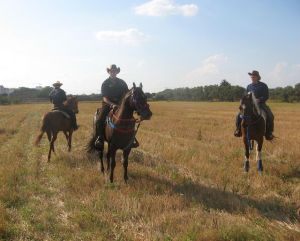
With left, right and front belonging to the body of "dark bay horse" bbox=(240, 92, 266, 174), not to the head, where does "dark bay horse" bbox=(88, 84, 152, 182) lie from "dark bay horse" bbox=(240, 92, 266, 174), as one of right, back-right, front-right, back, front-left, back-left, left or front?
front-right

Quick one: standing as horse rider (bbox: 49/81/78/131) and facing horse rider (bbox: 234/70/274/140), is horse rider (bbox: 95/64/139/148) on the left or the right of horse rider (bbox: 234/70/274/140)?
right

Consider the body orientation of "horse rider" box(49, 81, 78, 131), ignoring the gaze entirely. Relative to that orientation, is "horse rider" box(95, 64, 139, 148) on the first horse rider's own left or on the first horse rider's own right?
on the first horse rider's own right

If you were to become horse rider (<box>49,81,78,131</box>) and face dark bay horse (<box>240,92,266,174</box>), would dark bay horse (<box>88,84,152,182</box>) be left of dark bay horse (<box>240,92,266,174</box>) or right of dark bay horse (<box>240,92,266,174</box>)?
right

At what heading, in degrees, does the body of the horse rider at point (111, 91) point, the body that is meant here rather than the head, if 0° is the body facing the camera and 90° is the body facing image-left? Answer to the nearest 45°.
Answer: approximately 0°

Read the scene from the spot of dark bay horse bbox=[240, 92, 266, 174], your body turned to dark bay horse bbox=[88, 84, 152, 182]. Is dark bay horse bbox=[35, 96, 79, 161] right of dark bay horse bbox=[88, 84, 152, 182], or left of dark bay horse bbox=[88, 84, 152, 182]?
right

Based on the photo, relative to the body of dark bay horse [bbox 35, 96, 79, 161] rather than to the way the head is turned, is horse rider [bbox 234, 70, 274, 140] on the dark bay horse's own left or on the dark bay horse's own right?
on the dark bay horse's own right

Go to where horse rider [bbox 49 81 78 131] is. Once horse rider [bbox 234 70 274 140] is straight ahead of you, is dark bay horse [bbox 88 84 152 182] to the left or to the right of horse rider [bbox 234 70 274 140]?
right
